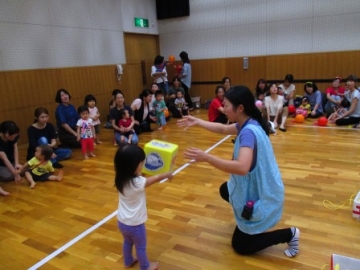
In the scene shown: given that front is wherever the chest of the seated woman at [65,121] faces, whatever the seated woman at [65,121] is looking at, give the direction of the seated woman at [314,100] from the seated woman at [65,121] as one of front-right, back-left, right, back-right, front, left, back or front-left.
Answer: front-left

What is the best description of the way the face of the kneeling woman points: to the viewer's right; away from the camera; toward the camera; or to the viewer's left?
to the viewer's left

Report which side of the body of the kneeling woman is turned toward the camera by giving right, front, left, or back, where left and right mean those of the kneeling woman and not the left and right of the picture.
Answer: left

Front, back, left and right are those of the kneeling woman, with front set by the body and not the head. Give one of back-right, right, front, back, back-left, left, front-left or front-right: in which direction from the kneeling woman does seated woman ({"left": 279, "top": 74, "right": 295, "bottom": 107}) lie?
right

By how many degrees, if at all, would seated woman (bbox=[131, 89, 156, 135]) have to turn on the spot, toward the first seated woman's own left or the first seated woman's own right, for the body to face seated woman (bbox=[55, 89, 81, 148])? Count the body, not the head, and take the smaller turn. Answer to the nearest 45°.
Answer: approximately 90° to the first seated woman's own right

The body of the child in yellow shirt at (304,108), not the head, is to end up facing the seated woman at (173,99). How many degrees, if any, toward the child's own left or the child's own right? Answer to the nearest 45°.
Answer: approximately 45° to the child's own right

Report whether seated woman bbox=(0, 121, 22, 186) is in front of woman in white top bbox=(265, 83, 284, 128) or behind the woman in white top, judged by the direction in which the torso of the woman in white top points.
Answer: in front

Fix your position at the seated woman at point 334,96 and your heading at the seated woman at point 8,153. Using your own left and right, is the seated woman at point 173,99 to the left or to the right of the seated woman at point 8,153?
right

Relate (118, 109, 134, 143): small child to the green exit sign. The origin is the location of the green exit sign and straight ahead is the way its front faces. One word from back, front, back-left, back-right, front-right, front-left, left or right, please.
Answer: front-right

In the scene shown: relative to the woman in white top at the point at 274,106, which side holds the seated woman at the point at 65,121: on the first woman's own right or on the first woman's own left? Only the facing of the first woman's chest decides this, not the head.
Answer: on the first woman's own right

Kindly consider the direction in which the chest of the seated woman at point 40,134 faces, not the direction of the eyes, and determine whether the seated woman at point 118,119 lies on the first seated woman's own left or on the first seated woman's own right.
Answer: on the first seated woman's own left
